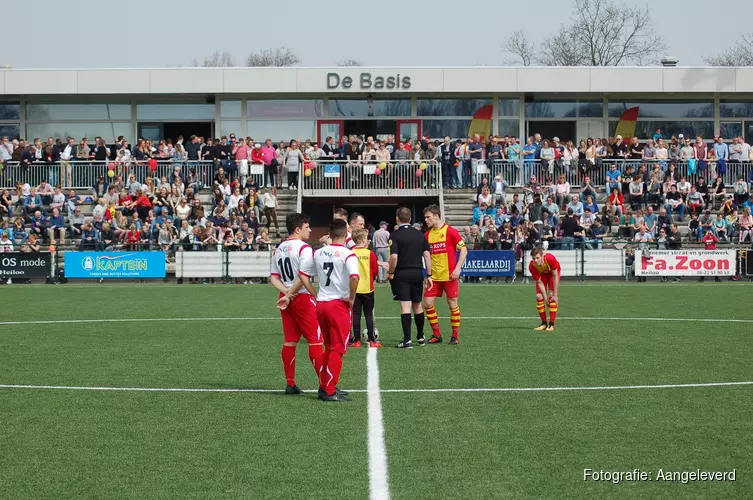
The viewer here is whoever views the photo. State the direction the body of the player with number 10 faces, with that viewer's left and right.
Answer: facing away from the viewer and to the right of the viewer

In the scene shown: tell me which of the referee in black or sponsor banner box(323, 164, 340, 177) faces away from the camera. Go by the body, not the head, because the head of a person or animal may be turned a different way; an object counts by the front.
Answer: the referee in black

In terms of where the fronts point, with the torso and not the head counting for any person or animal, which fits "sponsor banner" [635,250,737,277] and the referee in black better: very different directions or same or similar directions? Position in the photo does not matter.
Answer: very different directions

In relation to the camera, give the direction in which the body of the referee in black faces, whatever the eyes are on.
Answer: away from the camera

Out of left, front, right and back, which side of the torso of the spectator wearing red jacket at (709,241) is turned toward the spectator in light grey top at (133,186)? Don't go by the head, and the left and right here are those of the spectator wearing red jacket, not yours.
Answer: right

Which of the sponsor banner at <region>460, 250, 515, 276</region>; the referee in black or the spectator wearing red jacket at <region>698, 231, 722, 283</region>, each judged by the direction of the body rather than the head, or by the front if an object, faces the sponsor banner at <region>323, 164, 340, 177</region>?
the referee in black

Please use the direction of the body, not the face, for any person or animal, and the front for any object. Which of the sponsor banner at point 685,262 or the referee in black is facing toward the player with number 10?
the sponsor banner

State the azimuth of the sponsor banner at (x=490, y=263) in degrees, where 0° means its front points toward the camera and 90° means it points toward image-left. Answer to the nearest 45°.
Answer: approximately 0°

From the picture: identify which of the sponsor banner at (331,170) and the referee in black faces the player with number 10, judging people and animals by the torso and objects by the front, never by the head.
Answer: the sponsor banner
